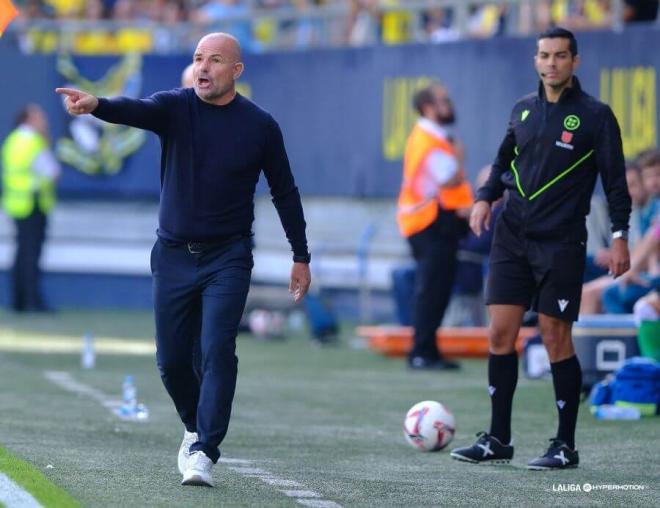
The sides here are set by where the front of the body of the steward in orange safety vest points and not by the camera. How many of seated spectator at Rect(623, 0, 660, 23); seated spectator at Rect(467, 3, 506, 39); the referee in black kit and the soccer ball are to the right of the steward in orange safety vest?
2

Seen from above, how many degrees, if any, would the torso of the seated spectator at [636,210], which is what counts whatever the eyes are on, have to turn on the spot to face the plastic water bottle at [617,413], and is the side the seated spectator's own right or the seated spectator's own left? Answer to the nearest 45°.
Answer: approximately 45° to the seated spectator's own left

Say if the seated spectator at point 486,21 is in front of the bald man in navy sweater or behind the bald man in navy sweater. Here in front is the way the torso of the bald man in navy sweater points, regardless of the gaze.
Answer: behind

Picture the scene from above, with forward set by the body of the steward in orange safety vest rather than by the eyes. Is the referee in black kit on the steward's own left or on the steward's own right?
on the steward's own right

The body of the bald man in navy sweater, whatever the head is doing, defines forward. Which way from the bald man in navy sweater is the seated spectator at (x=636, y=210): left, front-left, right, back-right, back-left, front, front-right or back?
back-left

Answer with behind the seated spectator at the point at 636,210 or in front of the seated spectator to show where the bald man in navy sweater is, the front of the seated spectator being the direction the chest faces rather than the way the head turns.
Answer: in front

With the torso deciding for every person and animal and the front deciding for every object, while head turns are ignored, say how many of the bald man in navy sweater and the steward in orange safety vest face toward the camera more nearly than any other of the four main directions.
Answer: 1

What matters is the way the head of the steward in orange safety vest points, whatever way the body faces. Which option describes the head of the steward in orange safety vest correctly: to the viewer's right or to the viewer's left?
to the viewer's right

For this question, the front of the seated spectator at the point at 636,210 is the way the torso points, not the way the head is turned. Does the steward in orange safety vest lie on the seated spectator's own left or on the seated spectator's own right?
on the seated spectator's own right

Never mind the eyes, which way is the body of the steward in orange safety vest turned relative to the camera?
to the viewer's right

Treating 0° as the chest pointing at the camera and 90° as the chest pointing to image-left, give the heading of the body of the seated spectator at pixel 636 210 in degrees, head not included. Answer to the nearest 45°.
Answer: approximately 45°

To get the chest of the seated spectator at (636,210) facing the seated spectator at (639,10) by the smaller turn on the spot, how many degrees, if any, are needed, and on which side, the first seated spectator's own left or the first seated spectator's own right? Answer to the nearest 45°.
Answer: approximately 135° to the first seated spectator's own right
